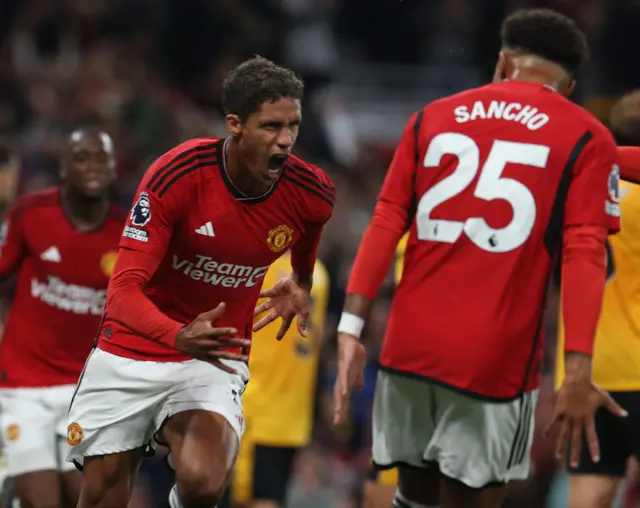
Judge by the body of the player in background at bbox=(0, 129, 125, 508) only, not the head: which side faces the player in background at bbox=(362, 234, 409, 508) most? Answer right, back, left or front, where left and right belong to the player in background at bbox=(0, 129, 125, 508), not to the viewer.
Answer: left

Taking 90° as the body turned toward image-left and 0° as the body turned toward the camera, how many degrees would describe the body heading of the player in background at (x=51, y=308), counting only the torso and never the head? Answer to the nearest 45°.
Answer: approximately 0°

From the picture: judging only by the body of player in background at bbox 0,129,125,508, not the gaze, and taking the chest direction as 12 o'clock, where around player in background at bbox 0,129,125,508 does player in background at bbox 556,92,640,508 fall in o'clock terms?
player in background at bbox 556,92,640,508 is roughly at 10 o'clock from player in background at bbox 0,129,125,508.

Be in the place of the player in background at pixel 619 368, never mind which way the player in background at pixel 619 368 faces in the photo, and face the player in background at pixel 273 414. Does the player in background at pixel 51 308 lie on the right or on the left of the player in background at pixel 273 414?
left

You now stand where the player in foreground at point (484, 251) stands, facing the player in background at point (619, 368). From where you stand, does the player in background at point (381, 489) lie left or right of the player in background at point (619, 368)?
left

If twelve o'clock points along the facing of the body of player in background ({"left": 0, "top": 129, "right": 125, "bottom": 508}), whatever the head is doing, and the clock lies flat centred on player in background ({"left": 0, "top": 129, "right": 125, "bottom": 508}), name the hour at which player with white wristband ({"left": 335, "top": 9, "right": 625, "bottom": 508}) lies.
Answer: player with white wristband ({"left": 335, "top": 9, "right": 625, "bottom": 508}) is roughly at 11 o'clock from player in background ({"left": 0, "top": 129, "right": 125, "bottom": 508}).

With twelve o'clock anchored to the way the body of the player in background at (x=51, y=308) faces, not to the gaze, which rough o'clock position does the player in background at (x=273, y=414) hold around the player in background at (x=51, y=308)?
the player in background at (x=273, y=414) is roughly at 8 o'clock from the player in background at (x=51, y=308).
